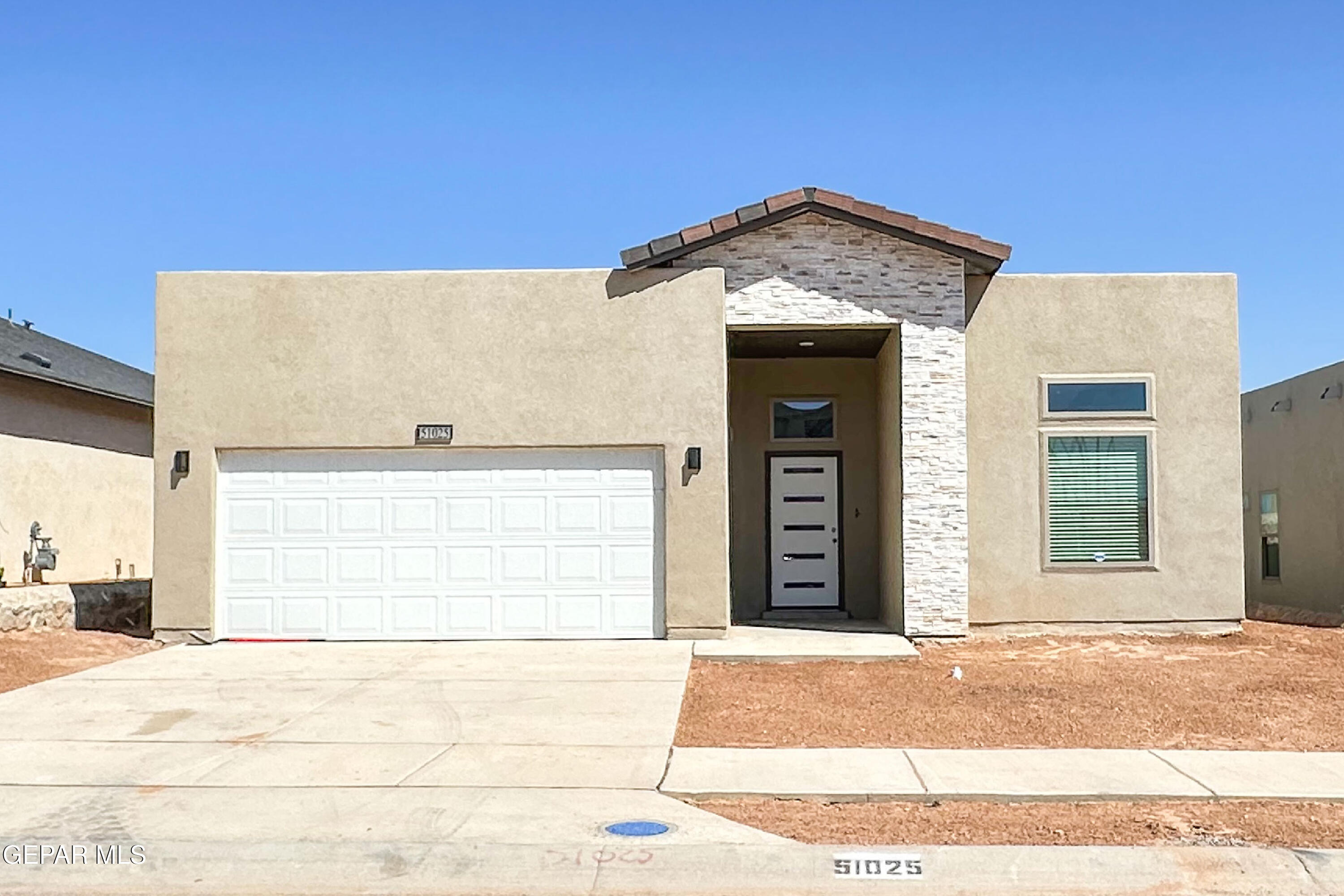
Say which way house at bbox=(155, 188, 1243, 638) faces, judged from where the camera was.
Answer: facing the viewer

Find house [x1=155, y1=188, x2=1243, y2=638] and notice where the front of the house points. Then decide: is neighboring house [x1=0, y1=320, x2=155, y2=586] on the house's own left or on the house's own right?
on the house's own right
